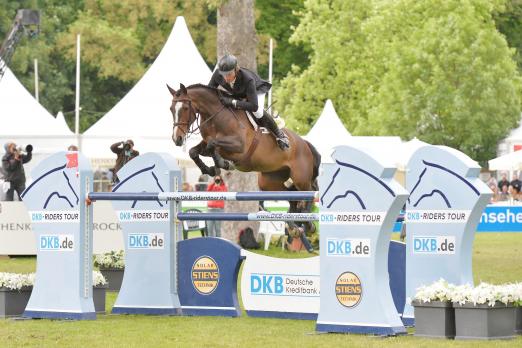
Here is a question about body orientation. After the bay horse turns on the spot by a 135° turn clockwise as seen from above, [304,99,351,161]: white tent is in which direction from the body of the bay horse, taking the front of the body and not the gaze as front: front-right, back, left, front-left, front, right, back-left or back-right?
front

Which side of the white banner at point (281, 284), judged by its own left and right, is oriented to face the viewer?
front

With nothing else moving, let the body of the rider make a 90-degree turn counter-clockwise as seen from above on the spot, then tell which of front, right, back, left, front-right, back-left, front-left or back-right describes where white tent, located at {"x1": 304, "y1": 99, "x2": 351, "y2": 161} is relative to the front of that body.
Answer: back-left

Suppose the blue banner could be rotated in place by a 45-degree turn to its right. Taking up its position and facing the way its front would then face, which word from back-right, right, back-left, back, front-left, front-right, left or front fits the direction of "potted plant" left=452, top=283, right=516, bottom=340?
front-left

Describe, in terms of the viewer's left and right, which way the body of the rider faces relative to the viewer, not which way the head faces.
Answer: facing the viewer and to the left of the viewer

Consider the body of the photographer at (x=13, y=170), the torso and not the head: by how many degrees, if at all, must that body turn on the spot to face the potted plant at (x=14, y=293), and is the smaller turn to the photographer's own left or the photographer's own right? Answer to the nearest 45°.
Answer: approximately 45° to the photographer's own right

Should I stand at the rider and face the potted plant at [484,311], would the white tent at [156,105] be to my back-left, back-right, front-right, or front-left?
back-left

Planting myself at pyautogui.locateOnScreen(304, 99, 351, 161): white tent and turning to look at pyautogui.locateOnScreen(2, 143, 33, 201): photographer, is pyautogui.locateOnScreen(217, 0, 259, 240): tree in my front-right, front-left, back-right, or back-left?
front-left

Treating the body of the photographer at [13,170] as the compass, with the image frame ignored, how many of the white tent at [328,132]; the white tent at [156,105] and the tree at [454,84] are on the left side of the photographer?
3

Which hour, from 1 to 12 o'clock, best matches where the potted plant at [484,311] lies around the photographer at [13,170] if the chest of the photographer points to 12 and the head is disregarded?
The potted plant is roughly at 1 o'clock from the photographer.

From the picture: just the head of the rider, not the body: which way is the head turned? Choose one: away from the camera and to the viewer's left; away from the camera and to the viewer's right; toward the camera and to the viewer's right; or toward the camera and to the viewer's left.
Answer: toward the camera and to the viewer's left

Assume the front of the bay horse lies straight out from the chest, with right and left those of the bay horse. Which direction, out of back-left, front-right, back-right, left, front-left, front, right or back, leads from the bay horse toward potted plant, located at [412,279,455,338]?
left

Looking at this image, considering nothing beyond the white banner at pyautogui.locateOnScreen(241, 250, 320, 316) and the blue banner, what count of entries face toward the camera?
2

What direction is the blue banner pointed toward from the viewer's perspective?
toward the camera

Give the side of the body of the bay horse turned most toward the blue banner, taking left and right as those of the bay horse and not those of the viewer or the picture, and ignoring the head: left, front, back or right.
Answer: back

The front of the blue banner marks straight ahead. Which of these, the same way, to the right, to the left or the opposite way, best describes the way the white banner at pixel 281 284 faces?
the same way

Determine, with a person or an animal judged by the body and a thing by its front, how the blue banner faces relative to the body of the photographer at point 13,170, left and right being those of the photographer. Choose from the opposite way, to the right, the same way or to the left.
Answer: to the right
